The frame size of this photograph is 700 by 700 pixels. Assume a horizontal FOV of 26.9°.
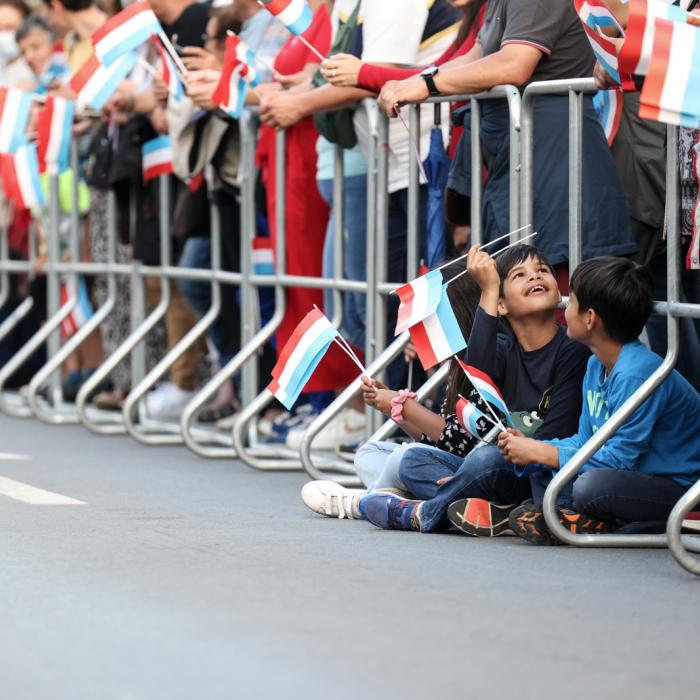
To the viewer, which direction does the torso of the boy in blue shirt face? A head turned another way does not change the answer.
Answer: to the viewer's left

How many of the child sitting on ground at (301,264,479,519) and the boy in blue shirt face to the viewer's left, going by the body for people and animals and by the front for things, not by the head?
2

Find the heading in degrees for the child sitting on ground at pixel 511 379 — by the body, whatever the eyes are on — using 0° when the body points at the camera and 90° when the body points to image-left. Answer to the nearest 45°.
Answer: approximately 45°

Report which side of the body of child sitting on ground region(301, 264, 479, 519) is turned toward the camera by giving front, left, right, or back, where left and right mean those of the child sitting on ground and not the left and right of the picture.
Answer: left

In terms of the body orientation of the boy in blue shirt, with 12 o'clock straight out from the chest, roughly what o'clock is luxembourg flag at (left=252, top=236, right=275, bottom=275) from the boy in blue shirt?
The luxembourg flag is roughly at 2 o'clock from the boy in blue shirt.
